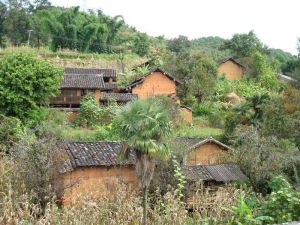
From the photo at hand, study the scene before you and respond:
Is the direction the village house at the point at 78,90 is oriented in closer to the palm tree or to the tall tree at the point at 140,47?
the palm tree

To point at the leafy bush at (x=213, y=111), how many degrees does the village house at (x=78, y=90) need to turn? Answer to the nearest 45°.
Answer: approximately 90° to its left

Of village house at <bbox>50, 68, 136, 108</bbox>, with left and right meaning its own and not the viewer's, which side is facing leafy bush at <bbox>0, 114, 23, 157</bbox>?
front

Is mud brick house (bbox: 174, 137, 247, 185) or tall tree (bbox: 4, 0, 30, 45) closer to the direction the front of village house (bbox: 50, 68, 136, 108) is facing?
the mud brick house

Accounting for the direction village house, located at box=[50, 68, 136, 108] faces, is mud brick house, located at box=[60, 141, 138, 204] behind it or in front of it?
in front

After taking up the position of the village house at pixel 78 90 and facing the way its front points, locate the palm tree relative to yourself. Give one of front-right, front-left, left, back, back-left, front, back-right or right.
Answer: front

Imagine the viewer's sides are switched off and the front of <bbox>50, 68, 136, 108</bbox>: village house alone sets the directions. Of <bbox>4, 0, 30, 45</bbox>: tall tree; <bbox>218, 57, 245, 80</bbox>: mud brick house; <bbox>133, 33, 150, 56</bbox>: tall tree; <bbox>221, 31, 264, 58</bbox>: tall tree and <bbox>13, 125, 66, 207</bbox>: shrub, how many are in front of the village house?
1

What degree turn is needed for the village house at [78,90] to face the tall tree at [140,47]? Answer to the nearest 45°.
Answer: approximately 180°

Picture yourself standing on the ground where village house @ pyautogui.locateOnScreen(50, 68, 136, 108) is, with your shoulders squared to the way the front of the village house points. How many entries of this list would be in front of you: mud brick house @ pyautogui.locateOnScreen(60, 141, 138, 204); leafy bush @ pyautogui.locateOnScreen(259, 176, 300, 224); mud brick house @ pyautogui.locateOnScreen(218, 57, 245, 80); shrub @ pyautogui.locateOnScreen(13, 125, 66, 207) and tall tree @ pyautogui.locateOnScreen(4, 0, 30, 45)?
3

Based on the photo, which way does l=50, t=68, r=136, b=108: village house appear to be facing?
toward the camera

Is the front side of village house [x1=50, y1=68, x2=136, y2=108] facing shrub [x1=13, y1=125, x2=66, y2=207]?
yes

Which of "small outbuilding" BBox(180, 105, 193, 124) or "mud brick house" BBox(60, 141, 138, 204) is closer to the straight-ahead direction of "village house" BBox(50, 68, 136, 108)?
the mud brick house

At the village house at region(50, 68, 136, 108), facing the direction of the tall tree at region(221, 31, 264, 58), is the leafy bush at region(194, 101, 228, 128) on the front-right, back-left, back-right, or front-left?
front-right

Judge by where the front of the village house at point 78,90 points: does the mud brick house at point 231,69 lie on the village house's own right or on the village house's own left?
on the village house's own left

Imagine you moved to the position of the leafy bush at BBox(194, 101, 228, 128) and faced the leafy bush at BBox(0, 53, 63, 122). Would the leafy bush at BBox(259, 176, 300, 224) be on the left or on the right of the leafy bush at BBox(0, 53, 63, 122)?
left

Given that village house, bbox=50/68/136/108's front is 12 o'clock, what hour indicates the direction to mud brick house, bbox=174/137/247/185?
The mud brick house is roughly at 11 o'clock from the village house.

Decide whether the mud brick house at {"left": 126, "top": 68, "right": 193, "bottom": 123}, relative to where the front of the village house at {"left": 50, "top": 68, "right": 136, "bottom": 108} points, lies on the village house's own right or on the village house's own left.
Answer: on the village house's own left

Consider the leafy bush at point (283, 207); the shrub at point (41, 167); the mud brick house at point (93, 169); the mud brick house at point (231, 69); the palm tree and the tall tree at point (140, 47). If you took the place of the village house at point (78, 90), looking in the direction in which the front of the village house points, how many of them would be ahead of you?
4
